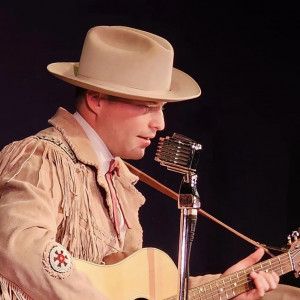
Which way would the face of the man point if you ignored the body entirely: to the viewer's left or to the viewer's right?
to the viewer's right

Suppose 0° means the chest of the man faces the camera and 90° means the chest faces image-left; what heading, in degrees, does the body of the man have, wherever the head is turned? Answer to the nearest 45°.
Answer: approximately 315°
